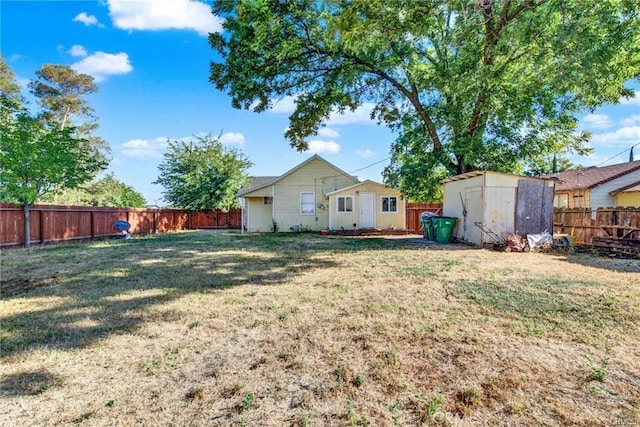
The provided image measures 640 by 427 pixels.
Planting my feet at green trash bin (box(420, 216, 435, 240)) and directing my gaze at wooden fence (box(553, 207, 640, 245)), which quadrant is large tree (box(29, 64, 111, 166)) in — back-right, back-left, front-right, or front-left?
back-left

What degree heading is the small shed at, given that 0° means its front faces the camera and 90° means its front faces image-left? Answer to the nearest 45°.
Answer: approximately 45°

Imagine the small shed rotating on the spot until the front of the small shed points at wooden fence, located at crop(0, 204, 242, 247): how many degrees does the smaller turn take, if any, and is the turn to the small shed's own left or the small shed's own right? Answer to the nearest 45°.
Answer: approximately 45° to the small shed's own right

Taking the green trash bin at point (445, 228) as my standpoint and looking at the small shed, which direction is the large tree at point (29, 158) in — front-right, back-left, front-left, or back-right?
back-right

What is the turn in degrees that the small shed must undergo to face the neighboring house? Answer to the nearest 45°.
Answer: approximately 180°

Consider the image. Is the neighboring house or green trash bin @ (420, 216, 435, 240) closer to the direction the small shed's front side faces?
the green trash bin

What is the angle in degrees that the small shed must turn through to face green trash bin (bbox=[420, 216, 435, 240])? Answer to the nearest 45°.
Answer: approximately 90° to its right

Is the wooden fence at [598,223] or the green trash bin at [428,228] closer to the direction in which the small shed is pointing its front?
the green trash bin

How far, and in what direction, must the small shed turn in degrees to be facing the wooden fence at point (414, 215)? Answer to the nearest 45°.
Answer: approximately 90° to its right

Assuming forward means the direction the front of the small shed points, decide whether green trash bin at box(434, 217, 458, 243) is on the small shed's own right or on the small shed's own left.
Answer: on the small shed's own right

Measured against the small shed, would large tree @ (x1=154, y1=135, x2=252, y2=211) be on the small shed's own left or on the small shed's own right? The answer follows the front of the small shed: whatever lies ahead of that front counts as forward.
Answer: on the small shed's own right
